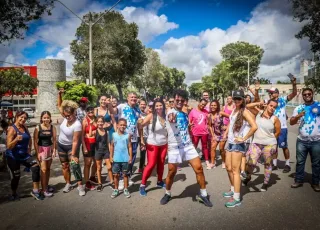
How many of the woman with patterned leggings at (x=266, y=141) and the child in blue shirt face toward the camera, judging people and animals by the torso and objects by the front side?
2

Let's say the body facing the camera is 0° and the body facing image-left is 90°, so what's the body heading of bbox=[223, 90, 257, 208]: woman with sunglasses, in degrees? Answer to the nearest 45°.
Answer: approximately 45°

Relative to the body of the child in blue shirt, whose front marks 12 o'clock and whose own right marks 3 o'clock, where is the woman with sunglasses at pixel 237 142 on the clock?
The woman with sunglasses is roughly at 10 o'clock from the child in blue shirt.

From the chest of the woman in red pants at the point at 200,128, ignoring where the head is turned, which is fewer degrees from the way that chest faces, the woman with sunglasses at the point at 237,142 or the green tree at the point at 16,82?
the woman with sunglasses

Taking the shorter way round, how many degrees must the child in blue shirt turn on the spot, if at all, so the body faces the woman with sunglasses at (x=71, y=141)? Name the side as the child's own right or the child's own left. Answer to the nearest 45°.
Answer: approximately 90° to the child's own right

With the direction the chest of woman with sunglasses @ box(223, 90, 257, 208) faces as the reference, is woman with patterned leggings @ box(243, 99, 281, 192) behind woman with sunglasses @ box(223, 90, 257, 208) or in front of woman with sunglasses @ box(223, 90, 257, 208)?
behind

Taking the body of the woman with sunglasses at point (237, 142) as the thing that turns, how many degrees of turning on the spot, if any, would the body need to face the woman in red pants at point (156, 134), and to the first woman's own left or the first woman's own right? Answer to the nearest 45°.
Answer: approximately 45° to the first woman's own right

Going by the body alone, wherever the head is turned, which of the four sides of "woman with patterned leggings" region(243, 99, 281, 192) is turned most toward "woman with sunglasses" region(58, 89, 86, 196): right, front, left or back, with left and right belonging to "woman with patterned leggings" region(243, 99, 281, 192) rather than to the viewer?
right

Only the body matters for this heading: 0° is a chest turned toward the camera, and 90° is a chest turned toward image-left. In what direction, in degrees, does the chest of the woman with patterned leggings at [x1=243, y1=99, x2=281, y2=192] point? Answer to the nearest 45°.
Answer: approximately 0°
